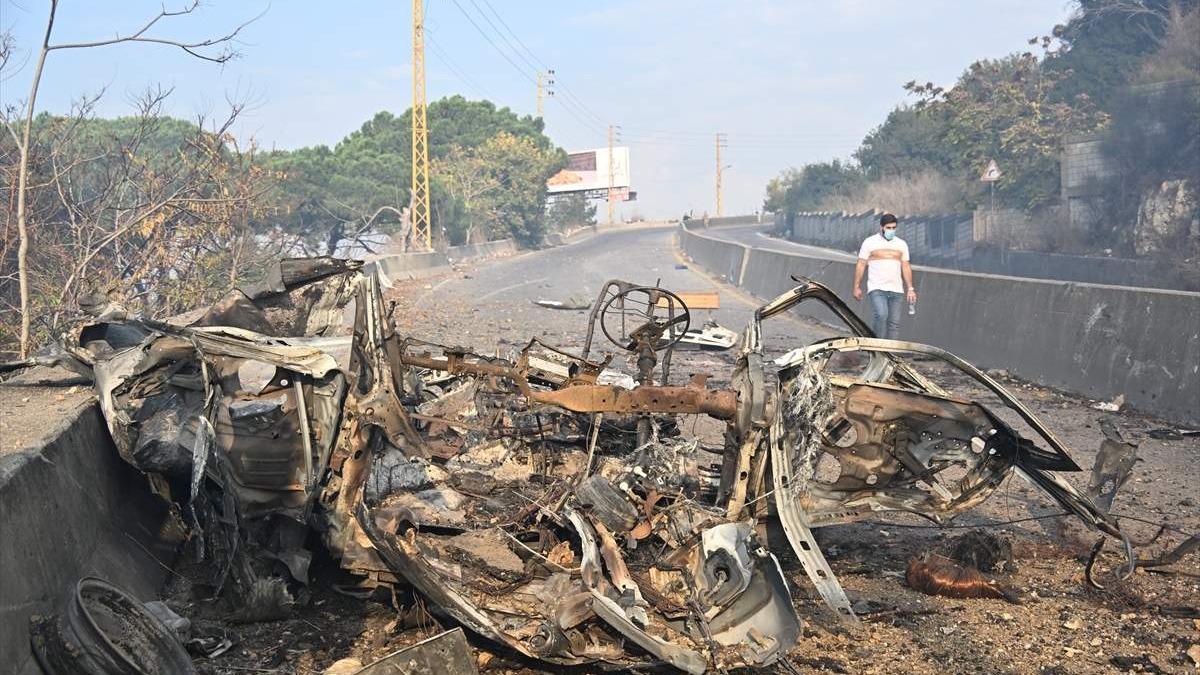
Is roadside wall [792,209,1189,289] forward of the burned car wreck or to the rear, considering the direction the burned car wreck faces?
to the rear

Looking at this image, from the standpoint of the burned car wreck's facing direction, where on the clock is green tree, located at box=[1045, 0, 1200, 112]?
The green tree is roughly at 7 o'clock from the burned car wreck.

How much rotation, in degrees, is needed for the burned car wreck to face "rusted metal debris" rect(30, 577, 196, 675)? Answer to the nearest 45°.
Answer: approximately 45° to its right

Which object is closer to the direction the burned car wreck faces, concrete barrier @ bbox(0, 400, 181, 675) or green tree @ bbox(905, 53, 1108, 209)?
the concrete barrier

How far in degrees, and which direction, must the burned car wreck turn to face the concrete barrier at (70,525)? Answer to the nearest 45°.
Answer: approximately 90° to its right

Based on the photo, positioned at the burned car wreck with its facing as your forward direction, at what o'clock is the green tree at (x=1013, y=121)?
The green tree is roughly at 7 o'clock from the burned car wreck.

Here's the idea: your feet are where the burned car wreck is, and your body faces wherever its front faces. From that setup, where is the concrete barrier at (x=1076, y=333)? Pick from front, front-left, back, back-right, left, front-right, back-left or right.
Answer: back-left

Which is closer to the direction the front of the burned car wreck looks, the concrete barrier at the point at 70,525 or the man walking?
the concrete barrier

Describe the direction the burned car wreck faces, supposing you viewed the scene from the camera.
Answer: facing the viewer
